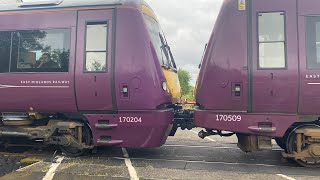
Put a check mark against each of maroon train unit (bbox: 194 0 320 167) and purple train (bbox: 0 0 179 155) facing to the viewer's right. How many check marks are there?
1

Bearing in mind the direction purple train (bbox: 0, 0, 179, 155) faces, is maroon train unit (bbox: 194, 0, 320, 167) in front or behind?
in front

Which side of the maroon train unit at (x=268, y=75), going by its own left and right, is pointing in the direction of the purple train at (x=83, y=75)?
front

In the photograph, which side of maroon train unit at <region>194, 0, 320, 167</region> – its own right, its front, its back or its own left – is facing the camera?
left

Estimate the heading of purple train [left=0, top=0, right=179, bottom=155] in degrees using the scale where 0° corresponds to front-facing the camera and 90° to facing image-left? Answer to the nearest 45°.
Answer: approximately 270°
